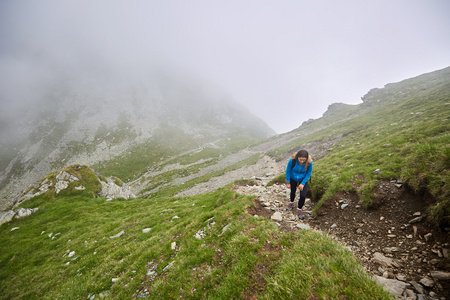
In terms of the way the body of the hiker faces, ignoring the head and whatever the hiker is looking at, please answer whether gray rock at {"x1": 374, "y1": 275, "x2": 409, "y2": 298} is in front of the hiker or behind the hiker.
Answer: in front

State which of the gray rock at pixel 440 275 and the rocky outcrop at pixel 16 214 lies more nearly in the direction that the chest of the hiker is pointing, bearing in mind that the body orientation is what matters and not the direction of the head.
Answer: the gray rock

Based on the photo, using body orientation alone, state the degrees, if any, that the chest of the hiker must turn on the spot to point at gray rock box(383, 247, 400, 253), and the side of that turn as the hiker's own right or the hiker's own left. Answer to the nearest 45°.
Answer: approximately 45° to the hiker's own left

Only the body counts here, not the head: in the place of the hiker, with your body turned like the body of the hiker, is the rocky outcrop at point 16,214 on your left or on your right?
on your right

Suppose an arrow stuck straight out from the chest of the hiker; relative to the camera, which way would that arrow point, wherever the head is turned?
toward the camera

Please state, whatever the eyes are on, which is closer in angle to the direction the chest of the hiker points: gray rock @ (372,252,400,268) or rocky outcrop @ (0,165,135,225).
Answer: the gray rock

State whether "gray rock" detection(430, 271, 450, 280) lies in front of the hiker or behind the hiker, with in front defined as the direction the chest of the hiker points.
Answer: in front

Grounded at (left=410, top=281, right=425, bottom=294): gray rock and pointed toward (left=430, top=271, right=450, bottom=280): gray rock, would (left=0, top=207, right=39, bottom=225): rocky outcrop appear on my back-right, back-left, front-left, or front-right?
back-left

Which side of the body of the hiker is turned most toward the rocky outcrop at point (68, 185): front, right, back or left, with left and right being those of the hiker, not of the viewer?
right
